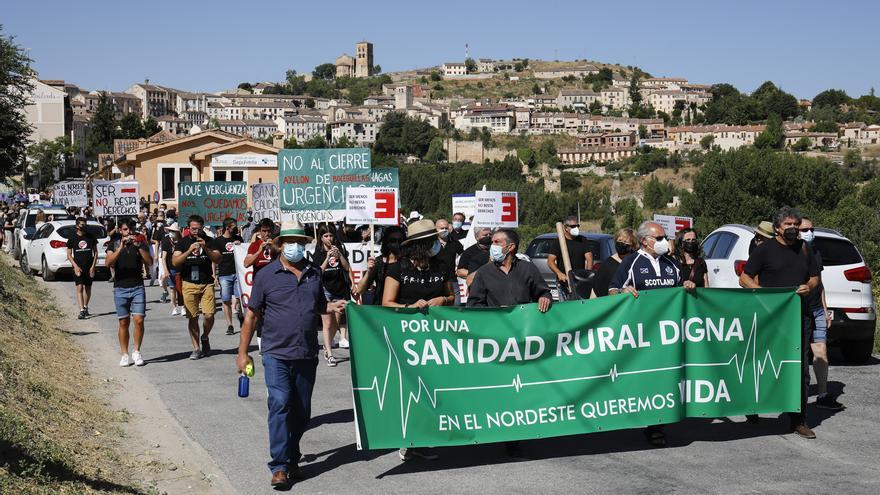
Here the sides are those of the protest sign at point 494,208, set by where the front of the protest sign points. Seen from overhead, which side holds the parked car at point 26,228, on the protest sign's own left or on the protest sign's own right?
on the protest sign's own right

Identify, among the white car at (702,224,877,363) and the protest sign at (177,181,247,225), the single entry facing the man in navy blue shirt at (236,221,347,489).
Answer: the protest sign

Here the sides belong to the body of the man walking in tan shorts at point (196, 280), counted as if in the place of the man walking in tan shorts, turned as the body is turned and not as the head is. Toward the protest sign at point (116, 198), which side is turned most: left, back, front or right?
back

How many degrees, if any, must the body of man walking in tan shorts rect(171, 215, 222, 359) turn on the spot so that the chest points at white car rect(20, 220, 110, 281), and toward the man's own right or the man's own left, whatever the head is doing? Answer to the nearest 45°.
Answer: approximately 180°

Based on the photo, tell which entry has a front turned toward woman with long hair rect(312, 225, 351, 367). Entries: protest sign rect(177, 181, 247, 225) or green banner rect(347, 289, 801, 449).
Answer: the protest sign

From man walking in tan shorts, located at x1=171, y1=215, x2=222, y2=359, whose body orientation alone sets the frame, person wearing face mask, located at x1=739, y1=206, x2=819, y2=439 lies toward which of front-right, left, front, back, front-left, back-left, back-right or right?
front-left

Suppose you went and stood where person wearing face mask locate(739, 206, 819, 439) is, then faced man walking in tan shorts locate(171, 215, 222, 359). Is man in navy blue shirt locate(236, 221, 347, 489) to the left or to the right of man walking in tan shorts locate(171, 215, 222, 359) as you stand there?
left

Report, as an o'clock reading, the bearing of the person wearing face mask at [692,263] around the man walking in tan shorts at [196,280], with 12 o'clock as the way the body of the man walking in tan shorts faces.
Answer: The person wearing face mask is roughly at 10 o'clock from the man walking in tan shorts.

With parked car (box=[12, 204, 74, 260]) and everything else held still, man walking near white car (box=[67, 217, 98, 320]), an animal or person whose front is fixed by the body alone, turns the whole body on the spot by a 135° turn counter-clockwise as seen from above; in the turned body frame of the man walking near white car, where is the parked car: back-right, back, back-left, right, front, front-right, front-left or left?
front-left

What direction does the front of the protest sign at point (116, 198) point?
toward the camera

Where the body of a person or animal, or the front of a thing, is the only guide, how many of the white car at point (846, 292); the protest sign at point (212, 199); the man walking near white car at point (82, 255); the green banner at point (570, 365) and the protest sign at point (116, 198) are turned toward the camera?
4

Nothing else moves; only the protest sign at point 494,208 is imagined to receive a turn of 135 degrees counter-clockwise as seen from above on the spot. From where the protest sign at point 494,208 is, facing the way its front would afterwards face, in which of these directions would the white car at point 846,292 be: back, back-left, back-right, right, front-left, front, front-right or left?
right
